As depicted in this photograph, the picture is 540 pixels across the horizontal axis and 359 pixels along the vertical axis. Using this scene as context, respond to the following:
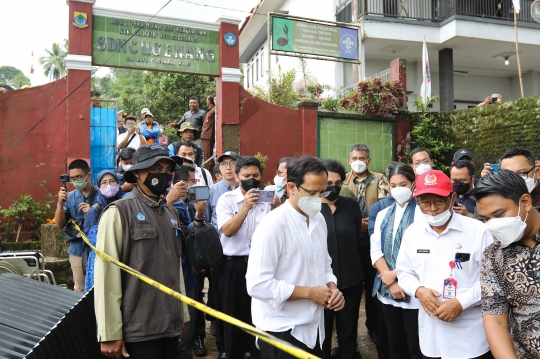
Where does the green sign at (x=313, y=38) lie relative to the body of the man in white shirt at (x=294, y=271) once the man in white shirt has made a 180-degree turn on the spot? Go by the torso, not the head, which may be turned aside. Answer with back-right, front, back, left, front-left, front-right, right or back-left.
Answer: front-right

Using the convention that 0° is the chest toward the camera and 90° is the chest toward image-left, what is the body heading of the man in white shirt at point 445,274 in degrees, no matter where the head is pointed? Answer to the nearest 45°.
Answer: approximately 0°

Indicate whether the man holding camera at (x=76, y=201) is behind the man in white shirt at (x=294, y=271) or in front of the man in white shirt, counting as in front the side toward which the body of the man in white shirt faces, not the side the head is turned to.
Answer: behind

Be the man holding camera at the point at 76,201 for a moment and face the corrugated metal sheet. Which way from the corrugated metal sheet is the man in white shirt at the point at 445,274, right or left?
left

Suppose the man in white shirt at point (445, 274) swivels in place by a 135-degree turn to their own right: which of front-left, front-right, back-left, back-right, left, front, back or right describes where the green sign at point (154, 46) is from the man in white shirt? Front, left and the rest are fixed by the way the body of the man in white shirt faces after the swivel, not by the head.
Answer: front

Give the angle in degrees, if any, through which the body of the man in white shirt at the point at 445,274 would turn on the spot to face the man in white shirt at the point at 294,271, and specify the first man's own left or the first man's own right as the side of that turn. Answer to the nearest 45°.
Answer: approximately 45° to the first man's own right

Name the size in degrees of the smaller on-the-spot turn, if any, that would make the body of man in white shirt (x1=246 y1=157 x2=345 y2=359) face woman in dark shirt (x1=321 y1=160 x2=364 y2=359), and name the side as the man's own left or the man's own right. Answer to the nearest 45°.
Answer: approximately 135° to the man's own left

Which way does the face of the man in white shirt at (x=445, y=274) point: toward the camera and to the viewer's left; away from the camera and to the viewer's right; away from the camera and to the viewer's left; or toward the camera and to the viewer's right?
toward the camera and to the viewer's left

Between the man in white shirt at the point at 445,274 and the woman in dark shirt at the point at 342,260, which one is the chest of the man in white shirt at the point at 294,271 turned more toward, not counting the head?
the man in white shirt

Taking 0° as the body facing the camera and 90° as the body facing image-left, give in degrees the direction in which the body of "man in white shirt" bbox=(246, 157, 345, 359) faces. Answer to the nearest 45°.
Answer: approximately 315°

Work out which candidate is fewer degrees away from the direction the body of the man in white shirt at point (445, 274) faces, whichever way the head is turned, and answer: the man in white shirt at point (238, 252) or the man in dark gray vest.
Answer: the man in dark gray vest
